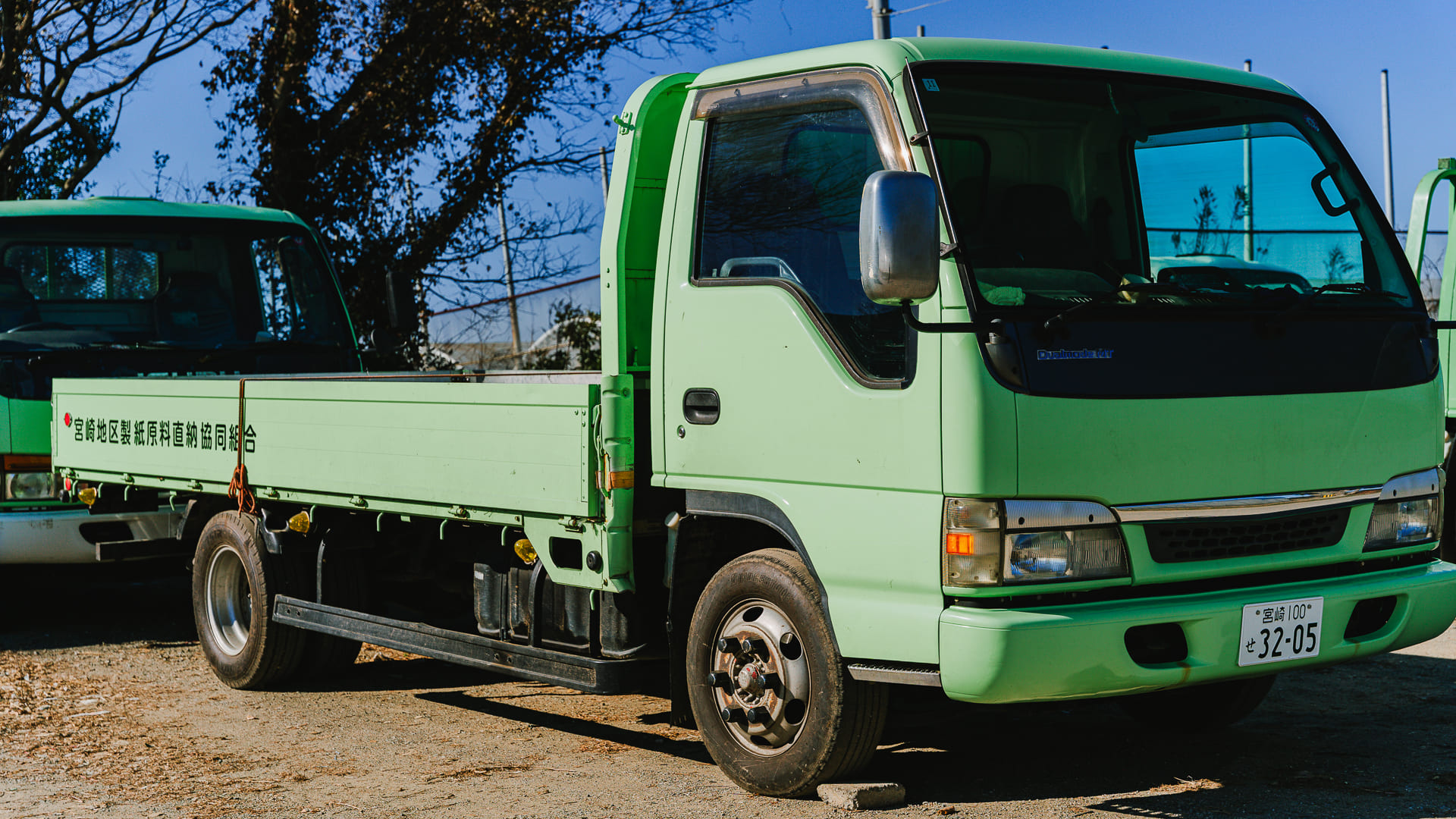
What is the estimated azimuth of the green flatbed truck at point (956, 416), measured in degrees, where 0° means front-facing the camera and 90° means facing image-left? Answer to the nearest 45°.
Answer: approximately 315°

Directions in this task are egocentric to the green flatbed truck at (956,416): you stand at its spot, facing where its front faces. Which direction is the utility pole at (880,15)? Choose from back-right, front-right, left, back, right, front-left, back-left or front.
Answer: back-left
